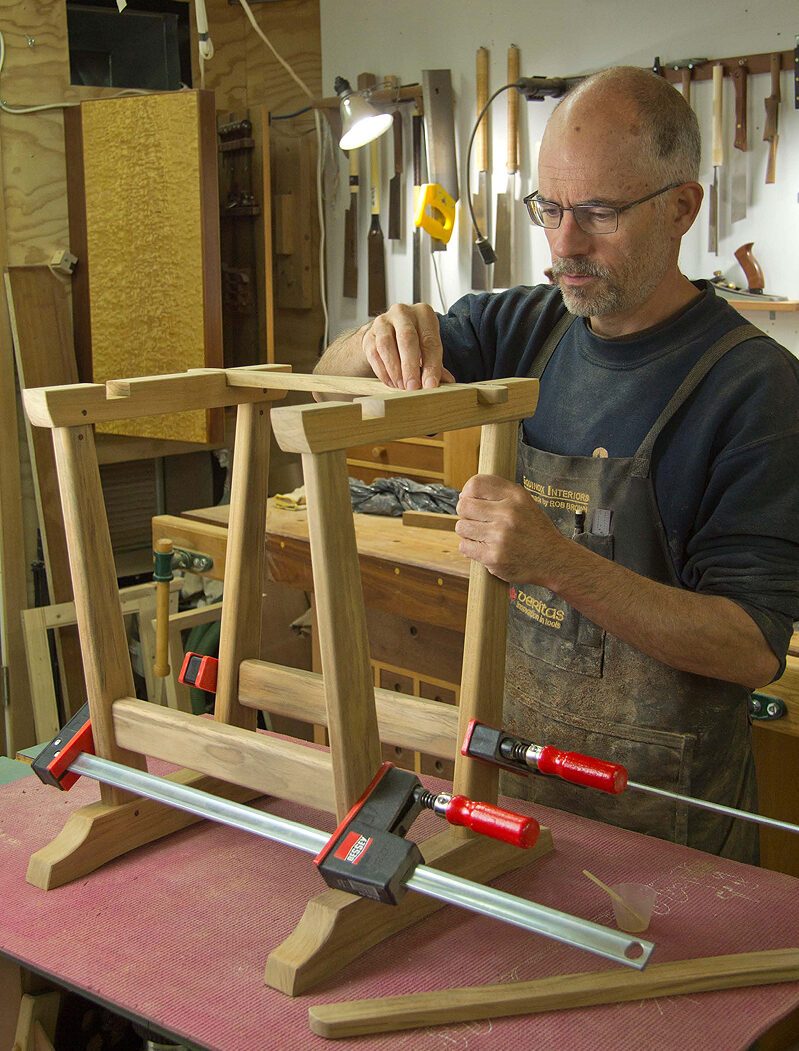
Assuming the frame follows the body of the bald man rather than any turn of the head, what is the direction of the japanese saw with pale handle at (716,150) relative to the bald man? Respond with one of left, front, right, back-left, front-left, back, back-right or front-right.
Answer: back-right

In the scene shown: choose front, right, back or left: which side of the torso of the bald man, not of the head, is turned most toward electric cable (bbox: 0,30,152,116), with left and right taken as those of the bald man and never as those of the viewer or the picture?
right

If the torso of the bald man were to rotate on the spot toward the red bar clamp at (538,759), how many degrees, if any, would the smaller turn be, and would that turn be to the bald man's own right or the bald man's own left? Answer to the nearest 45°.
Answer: approximately 45° to the bald man's own left

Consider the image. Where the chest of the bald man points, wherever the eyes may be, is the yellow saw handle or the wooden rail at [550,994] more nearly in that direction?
the wooden rail

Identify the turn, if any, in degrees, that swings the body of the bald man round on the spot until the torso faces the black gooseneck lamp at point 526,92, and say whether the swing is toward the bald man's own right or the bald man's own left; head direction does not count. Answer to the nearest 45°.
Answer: approximately 135° to the bald man's own right

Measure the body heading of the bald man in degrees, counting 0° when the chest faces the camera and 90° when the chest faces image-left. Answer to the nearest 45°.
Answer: approximately 45°

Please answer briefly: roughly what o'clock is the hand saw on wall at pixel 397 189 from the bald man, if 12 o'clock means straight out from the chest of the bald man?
The hand saw on wall is roughly at 4 o'clock from the bald man.

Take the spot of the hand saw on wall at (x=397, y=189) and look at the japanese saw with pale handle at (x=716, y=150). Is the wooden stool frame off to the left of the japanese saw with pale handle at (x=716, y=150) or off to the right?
right

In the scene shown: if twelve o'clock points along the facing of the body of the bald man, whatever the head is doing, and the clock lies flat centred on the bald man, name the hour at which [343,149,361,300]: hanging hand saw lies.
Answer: The hanging hand saw is roughly at 4 o'clock from the bald man.

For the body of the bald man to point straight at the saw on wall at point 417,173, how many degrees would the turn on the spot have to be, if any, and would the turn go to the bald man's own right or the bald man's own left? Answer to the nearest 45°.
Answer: approximately 135° to the bald man's own right
